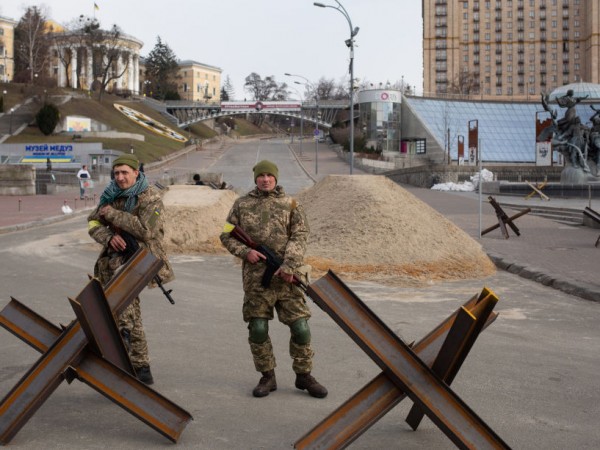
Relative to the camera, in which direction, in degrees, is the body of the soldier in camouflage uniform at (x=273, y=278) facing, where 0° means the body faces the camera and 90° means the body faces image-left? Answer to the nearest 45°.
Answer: approximately 0°

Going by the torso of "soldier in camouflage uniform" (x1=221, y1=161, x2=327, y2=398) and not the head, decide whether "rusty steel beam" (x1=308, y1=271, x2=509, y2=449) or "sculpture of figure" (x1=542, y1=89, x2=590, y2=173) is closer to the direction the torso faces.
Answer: the rusty steel beam

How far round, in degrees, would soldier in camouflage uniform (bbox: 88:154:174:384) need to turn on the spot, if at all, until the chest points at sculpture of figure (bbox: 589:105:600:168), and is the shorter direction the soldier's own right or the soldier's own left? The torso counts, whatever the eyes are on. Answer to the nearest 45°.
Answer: approximately 180°

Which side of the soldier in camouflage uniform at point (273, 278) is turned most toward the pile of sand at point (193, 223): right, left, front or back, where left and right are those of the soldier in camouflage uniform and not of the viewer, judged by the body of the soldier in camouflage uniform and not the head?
back

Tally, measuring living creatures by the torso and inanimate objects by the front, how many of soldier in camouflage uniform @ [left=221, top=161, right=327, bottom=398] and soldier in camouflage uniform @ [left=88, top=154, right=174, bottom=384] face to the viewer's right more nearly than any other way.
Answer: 0

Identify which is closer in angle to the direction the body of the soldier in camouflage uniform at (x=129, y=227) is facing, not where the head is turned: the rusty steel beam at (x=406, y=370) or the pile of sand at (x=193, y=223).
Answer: the rusty steel beam

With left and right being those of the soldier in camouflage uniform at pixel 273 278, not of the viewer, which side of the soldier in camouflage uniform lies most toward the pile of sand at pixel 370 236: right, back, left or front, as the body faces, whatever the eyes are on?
back

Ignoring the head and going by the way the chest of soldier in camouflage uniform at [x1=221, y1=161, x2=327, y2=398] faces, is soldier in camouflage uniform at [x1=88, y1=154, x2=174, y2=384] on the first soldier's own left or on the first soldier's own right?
on the first soldier's own right

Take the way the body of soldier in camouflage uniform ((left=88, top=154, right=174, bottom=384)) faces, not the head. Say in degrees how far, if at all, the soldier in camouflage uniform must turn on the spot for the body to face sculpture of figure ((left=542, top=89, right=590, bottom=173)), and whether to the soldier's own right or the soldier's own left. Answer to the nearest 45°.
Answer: approximately 180°

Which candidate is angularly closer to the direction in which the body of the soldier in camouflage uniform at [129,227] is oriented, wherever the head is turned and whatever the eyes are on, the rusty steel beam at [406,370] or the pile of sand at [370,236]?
the rusty steel beam
